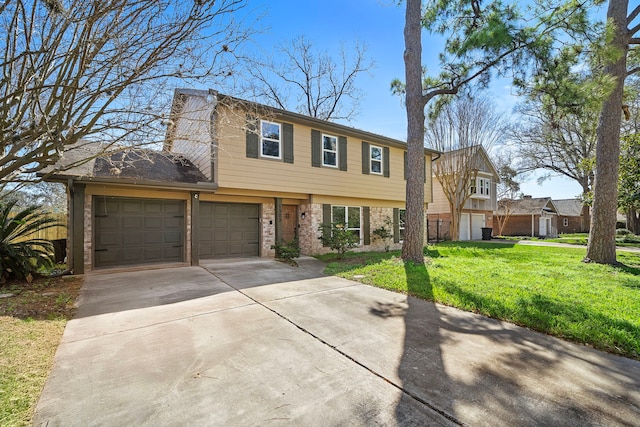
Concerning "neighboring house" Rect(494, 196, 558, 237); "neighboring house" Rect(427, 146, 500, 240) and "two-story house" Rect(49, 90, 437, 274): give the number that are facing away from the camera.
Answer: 0

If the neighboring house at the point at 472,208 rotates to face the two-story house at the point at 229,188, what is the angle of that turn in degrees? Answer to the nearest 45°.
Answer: approximately 90° to its right

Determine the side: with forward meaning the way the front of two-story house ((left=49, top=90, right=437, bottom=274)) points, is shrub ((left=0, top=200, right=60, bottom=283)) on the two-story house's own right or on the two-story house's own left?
on the two-story house's own right

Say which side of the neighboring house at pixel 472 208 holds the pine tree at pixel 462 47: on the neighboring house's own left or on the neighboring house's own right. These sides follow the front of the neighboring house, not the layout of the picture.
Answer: on the neighboring house's own right

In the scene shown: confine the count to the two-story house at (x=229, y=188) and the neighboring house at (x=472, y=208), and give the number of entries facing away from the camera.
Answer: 0

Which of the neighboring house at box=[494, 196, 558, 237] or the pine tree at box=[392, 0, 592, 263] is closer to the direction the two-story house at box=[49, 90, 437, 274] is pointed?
the pine tree

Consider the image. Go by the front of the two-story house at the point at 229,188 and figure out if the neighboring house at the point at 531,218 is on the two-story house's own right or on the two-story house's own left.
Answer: on the two-story house's own left

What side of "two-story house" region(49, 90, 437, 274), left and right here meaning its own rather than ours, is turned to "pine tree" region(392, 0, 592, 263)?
front

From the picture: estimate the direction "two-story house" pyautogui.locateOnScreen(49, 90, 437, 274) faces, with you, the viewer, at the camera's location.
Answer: facing the viewer and to the right of the viewer

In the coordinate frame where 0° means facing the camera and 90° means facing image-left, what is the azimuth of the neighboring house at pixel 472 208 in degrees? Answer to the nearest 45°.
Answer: approximately 315°

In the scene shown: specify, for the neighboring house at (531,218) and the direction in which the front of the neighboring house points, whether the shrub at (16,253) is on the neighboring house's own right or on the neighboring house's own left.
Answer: on the neighboring house's own right

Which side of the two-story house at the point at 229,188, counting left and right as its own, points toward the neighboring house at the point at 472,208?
left

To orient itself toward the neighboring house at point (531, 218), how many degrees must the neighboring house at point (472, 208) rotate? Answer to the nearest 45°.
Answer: approximately 90° to its left

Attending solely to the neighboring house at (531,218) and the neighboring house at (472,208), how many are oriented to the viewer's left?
0

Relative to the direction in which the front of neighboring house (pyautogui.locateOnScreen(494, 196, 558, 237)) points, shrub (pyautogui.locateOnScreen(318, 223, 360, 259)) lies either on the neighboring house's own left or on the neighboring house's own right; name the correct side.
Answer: on the neighboring house's own right

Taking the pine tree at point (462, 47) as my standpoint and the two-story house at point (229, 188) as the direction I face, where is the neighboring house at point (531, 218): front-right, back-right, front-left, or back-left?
back-right
